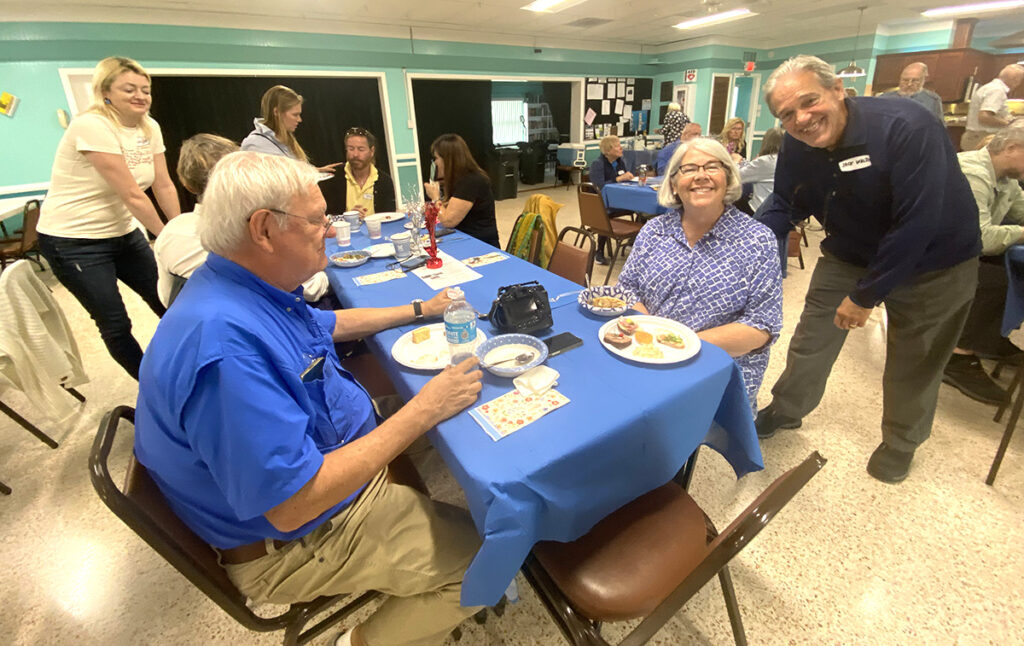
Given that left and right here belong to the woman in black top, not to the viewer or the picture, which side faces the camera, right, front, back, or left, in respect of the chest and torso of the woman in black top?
left

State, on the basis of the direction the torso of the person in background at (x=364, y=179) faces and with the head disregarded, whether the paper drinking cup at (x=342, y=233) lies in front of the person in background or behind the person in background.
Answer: in front

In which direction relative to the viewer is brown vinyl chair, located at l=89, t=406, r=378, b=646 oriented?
to the viewer's right

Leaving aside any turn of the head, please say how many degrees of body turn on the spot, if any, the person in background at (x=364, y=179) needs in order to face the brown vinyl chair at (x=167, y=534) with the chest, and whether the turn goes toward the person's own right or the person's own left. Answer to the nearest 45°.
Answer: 0° — they already face it

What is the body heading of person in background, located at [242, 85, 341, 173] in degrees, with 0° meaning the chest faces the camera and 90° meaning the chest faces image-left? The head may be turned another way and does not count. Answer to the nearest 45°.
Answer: approximately 270°

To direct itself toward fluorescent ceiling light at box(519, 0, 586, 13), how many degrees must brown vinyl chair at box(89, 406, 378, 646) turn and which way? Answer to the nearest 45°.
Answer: approximately 45° to its left

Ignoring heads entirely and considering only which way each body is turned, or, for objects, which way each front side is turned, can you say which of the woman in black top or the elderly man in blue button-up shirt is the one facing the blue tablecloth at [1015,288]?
the elderly man in blue button-up shirt

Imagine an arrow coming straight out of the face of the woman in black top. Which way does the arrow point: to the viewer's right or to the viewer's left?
to the viewer's left

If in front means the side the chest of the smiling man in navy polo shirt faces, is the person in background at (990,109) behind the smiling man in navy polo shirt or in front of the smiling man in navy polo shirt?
behind

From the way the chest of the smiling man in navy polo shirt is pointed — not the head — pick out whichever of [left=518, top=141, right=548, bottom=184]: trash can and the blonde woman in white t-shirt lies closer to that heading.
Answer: the blonde woman in white t-shirt
